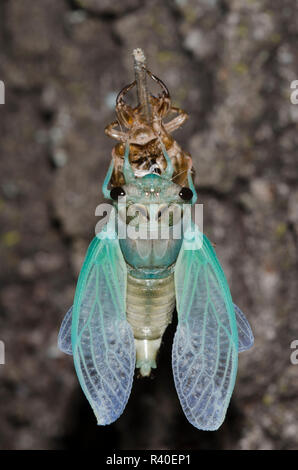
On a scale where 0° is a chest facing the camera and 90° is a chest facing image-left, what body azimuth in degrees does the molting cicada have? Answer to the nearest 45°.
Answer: approximately 180°
